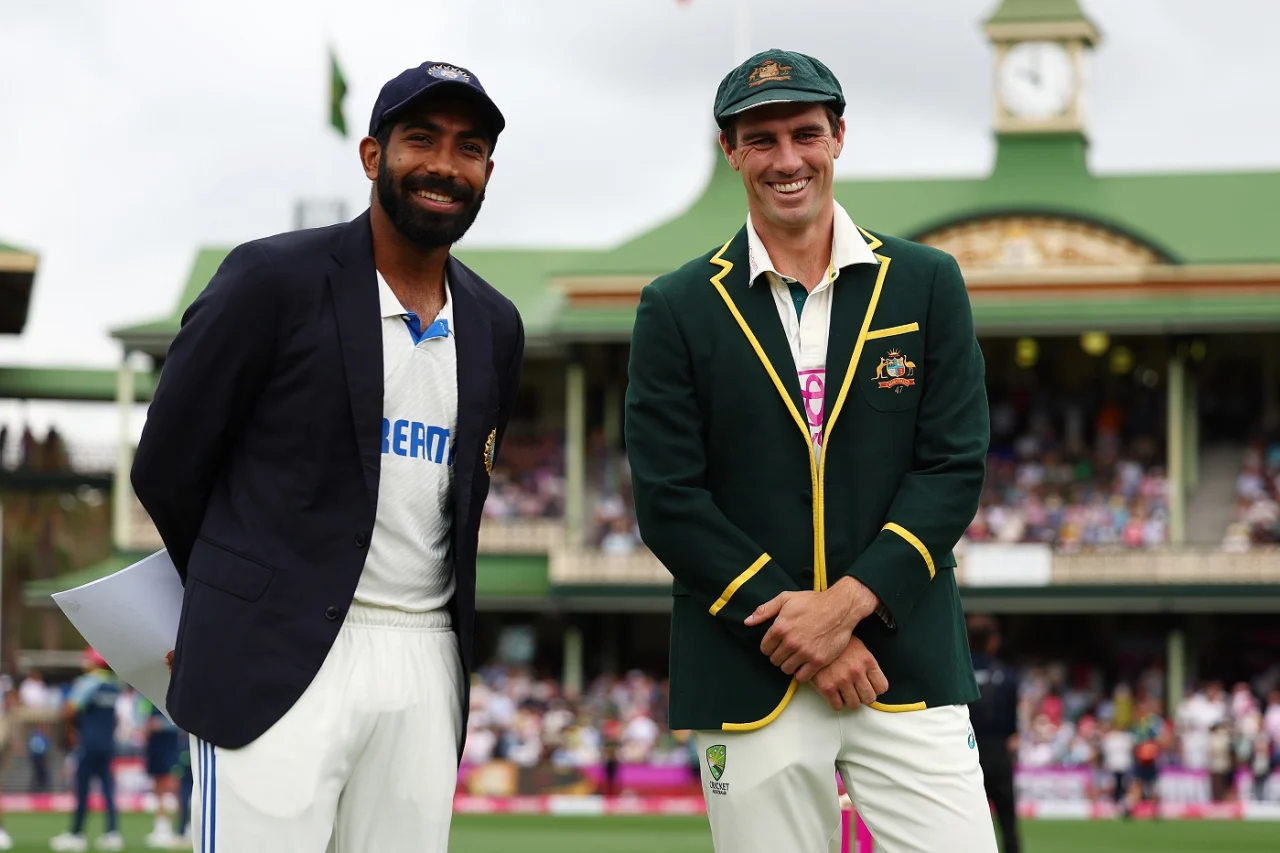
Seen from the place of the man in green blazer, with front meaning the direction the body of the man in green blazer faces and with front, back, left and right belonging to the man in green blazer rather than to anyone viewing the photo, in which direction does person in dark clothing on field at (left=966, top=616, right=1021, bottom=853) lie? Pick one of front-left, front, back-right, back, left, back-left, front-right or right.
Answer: back

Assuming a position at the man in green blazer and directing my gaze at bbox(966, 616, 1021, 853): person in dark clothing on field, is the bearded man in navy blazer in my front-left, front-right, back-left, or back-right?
back-left

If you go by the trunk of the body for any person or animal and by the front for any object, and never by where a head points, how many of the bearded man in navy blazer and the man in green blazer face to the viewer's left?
0

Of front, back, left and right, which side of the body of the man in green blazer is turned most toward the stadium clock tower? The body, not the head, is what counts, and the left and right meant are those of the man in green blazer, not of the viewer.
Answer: back

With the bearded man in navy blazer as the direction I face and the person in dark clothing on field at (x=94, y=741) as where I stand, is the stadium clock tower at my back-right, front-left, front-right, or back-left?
back-left

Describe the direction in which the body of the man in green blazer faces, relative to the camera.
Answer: toward the camera

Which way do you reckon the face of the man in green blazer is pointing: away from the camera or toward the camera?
toward the camera

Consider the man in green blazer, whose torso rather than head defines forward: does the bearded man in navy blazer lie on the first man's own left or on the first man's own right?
on the first man's own right

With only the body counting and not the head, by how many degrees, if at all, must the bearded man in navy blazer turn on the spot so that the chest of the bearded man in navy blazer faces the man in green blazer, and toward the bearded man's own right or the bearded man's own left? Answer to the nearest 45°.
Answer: approximately 45° to the bearded man's own left

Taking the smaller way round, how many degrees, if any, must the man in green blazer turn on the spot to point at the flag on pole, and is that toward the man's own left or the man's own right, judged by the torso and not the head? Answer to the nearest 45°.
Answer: approximately 180°

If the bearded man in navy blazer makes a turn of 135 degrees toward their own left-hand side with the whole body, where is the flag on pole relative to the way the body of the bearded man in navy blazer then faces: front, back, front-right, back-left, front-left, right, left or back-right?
front

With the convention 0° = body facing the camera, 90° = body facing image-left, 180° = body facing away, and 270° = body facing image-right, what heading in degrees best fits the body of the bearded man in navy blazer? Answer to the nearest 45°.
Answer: approximately 315°
